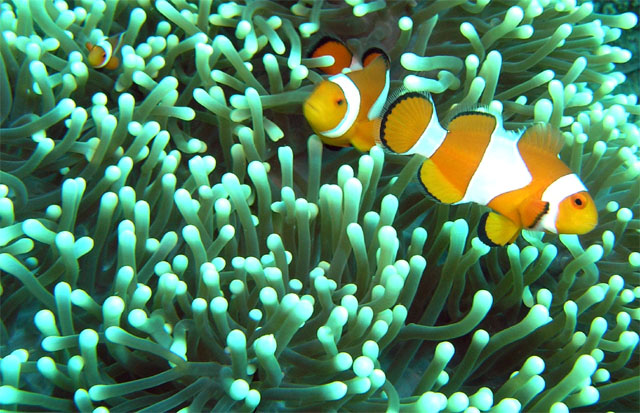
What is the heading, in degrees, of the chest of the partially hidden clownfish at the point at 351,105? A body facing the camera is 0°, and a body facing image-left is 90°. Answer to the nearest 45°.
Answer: approximately 45°

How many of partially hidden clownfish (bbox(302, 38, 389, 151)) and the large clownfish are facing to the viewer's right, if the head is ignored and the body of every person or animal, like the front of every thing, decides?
1

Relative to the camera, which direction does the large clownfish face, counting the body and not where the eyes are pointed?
to the viewer's right

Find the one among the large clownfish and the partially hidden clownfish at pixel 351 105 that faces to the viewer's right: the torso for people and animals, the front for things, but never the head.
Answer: the large clownfish

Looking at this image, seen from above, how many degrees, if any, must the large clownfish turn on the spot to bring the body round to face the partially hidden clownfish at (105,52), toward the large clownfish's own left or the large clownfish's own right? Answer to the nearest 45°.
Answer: approximately 180°
